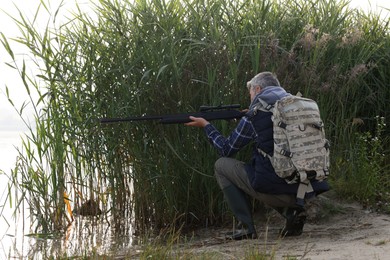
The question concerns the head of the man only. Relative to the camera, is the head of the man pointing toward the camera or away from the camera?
away from the camera

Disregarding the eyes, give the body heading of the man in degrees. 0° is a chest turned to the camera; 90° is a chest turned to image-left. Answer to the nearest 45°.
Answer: approximately 90°

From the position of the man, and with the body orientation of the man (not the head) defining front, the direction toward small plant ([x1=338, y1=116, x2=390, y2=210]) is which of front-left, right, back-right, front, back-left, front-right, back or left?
back-right
